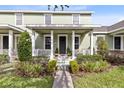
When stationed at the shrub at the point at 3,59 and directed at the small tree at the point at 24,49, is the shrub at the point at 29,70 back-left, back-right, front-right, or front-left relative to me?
front-right

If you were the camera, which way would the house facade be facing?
facing the viewer

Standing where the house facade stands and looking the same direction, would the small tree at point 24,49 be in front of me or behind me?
in front

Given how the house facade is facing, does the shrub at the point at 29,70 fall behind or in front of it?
in front

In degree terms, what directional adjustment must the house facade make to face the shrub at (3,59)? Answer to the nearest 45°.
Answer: approximately 45° to its right

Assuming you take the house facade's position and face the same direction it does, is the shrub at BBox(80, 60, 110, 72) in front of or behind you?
in front
